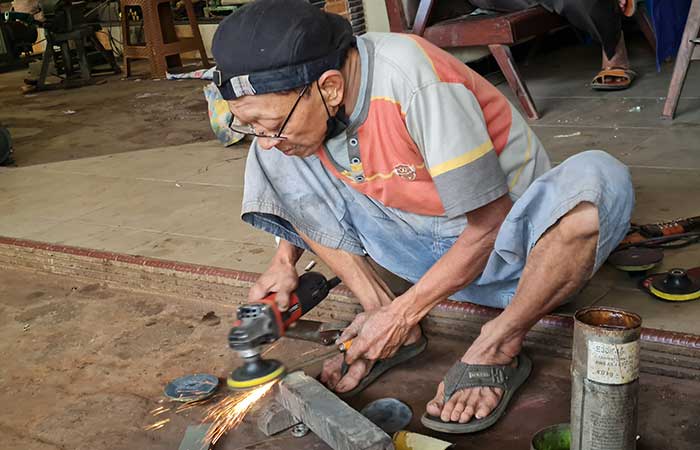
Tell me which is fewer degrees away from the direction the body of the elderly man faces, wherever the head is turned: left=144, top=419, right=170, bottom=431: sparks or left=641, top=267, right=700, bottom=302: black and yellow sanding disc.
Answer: the sparks

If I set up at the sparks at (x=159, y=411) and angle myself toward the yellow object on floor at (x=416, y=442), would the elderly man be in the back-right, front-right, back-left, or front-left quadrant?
front-left

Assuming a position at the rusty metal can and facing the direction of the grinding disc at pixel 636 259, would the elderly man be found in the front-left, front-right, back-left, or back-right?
front-left

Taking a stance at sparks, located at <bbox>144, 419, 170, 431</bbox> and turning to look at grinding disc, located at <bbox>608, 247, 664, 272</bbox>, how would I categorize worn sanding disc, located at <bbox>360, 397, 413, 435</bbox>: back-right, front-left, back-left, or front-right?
front-right

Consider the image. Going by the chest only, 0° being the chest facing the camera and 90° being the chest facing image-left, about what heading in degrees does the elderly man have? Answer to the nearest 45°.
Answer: approximately 45°

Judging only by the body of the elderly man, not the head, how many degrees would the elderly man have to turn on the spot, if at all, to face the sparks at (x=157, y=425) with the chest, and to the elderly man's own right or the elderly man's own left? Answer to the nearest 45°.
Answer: approximately 45° to the elderly man's own right

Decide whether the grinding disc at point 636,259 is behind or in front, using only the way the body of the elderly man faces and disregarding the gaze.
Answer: behind

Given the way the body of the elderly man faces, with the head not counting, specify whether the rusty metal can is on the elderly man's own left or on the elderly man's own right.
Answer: on the elderly man's own left

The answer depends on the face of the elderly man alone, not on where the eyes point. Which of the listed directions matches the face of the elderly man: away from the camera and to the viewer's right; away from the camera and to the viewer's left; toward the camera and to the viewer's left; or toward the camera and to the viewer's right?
toward the camera and to the viewer's left

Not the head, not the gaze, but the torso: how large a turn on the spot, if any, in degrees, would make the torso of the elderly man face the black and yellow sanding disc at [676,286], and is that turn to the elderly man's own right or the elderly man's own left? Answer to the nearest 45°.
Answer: approximately 180°

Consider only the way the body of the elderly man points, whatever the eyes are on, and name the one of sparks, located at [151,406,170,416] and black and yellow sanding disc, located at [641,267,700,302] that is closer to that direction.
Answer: the sparks
